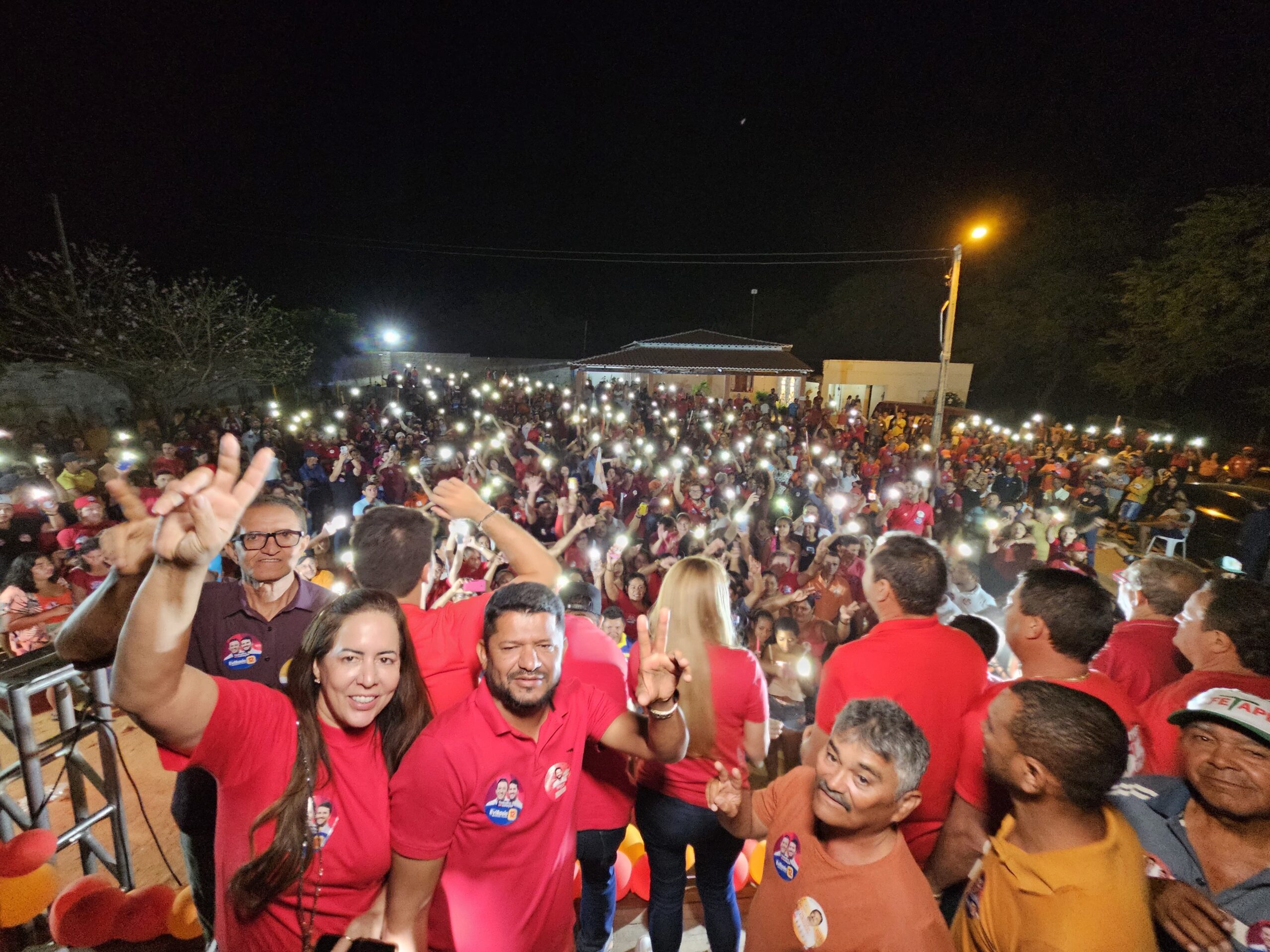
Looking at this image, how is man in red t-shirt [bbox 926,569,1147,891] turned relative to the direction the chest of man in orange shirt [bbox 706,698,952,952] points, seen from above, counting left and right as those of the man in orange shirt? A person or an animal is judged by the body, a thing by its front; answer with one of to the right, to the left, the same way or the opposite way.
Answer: to the right

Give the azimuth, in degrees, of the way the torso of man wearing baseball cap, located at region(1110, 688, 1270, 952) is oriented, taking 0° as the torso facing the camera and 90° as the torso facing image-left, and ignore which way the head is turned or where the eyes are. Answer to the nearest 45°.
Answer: approximately 0°

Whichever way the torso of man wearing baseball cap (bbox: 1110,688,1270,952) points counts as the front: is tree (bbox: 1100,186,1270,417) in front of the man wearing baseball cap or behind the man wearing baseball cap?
behind

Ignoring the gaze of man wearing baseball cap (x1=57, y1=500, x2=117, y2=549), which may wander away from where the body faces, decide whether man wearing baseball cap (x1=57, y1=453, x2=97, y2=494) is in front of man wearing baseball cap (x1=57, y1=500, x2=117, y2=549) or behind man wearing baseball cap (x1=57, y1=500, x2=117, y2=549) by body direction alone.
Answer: behind

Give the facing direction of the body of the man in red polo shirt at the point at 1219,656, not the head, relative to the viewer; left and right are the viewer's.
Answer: facing away from the viewer and to the left of the viewer

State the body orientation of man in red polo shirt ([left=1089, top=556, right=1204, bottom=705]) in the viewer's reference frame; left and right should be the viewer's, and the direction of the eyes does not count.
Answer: facing away from the viewer and to the left of the viewer

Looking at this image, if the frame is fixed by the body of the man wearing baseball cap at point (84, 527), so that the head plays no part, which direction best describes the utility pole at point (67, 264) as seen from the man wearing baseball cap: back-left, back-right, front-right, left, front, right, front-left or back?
back-left

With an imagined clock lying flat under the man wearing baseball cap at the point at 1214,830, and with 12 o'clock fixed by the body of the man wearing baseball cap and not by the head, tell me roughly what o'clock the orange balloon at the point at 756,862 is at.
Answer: The orange balloon is roughly at 3 o'clock from the man wearing baseball cap.
